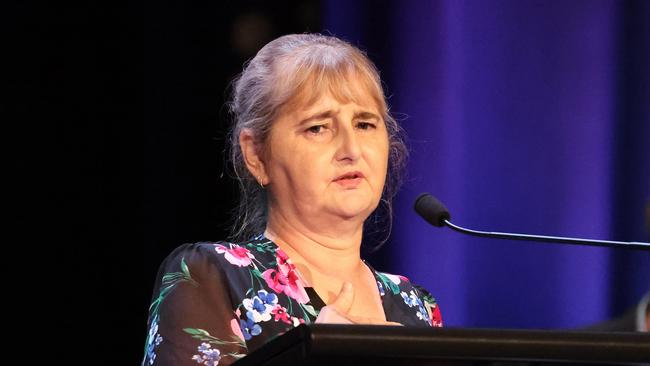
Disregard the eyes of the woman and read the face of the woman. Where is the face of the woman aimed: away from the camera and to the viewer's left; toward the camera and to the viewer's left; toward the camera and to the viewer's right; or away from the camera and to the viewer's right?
toward the camera and to the viewer's right

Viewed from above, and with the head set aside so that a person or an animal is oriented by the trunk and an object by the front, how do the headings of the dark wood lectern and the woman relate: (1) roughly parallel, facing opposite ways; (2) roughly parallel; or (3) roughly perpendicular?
roughly parallel

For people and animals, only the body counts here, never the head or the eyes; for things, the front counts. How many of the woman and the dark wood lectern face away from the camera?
0

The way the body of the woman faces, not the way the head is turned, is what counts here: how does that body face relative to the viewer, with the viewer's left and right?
facing the viewer and to the right of the viewer

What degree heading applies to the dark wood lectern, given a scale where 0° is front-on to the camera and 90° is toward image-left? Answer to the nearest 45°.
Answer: approximately 315°
